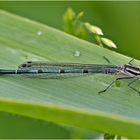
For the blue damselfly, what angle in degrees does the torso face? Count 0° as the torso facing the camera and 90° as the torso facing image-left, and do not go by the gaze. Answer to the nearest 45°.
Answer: approximately 270°
